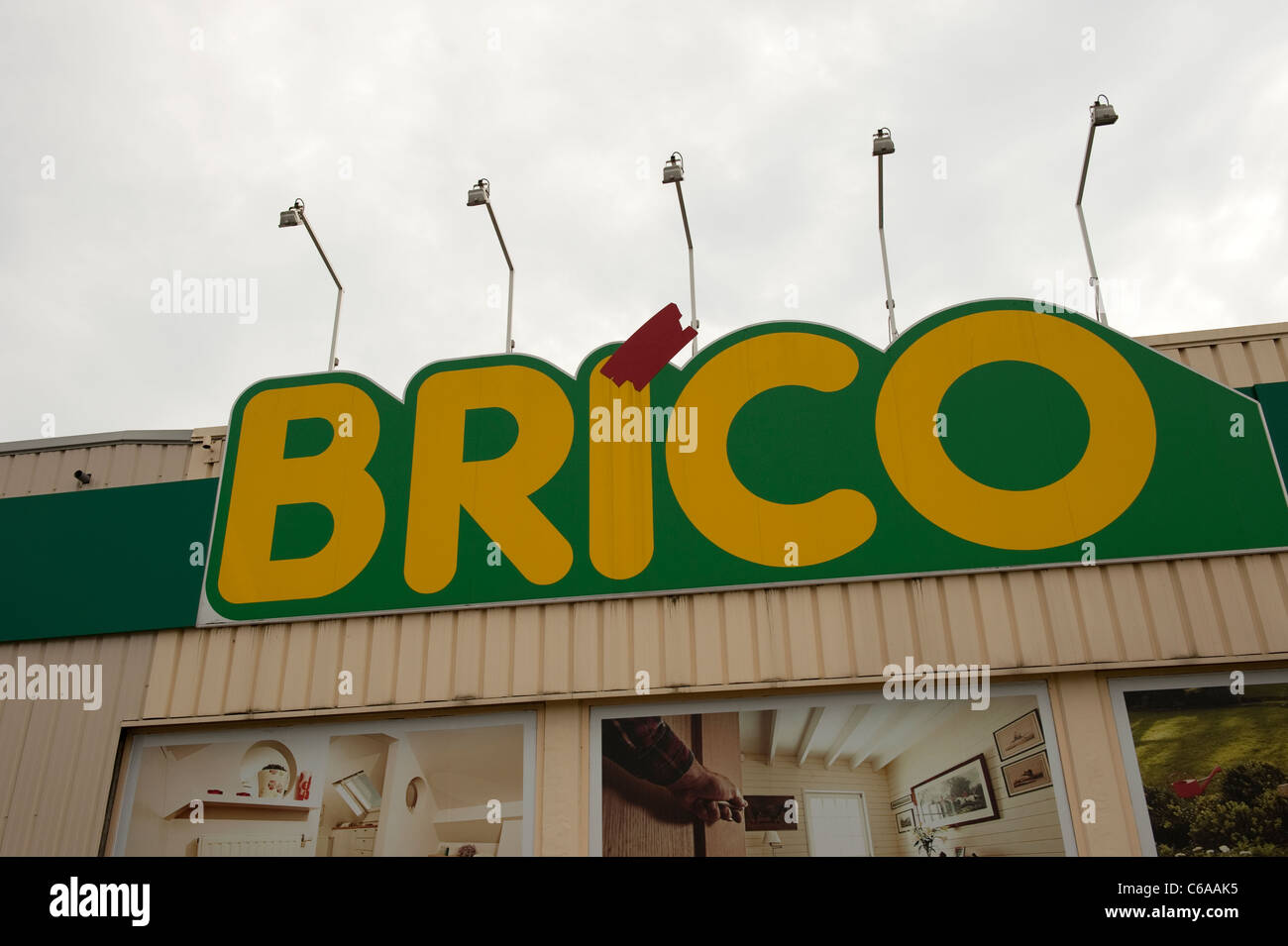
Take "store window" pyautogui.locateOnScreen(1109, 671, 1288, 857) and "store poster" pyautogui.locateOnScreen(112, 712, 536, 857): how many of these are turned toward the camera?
2

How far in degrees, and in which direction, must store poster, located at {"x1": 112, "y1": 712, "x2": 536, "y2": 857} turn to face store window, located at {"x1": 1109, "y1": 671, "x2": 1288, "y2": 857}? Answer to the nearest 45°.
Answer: approximately 45° to its left

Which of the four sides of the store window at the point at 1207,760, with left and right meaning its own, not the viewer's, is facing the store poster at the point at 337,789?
right

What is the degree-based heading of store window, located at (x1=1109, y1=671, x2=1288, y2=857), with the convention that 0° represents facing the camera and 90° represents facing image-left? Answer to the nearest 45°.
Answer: approximately 0°
